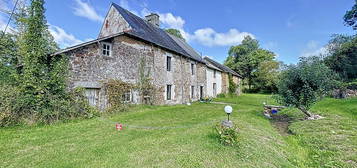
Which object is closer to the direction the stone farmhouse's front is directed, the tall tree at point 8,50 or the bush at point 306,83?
the bush

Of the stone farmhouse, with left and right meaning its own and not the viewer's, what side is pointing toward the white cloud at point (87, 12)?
back

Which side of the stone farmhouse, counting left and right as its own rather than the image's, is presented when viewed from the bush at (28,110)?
right

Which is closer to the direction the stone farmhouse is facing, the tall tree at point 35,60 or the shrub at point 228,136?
the shrub

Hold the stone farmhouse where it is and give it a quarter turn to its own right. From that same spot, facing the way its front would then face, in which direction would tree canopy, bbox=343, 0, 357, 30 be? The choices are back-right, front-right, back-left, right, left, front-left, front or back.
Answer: back-left

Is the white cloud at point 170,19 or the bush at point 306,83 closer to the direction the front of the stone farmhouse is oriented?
the bush

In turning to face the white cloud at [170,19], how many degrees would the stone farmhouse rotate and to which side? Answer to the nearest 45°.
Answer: approximately 90° to its left

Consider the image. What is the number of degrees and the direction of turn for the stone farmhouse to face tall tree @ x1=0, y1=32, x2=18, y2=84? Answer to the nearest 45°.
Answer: approximately 180°

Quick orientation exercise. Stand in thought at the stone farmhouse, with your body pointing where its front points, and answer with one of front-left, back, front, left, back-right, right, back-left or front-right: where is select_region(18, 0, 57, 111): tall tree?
right

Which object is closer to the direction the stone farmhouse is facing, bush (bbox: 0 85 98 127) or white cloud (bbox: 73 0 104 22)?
the bush

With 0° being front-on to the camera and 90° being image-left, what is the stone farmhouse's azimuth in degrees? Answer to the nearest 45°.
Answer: approximately 315°

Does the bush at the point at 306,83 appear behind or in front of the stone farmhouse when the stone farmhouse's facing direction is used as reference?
in front
